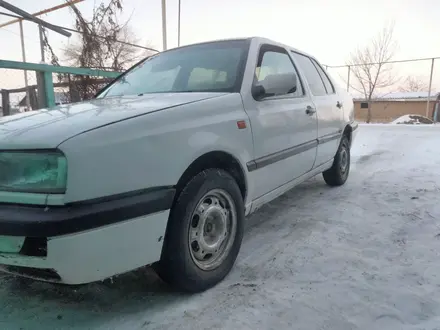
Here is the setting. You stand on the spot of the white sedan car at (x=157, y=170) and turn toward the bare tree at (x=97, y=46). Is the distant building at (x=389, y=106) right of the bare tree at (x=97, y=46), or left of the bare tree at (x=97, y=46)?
right

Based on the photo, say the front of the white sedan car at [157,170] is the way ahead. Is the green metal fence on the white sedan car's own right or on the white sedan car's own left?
on the white sedan car's own right

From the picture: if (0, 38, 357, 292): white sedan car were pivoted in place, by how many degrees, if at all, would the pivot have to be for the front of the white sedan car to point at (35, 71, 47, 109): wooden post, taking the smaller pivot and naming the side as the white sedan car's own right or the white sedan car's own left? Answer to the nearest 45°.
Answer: approximately 90° to the white sedan car's own right

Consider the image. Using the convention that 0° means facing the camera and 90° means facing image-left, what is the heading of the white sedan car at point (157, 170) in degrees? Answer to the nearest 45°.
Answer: approximately 45°

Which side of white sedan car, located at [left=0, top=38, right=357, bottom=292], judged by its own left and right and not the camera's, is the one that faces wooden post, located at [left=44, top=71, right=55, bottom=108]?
right

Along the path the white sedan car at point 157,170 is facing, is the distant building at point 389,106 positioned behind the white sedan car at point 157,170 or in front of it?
behind
